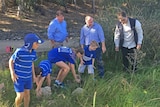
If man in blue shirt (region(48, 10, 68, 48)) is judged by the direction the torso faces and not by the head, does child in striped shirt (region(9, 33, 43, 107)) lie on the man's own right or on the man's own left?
on the man's own right

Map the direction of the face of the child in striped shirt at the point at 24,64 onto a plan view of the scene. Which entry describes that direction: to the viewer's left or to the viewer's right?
to the viewer's right

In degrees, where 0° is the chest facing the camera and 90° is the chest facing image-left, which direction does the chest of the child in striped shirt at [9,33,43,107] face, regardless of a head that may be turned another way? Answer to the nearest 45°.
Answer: approximately 315°

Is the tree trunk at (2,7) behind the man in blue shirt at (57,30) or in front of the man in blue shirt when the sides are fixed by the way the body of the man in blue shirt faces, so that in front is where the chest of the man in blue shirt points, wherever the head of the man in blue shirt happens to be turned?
behind

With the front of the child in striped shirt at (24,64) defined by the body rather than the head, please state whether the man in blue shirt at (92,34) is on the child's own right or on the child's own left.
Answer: on the child's own left

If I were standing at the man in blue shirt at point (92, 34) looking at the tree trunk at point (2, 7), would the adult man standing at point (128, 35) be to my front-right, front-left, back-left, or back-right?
back-right

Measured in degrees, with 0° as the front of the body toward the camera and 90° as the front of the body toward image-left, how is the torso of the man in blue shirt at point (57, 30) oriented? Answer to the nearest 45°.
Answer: approximately 315°
